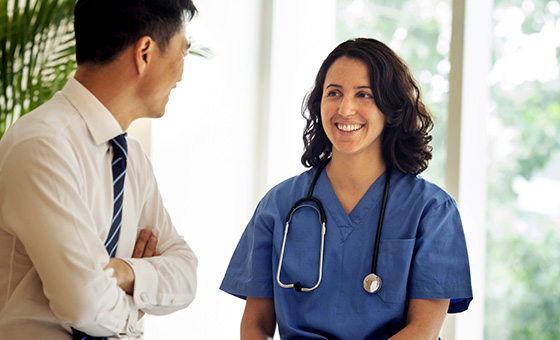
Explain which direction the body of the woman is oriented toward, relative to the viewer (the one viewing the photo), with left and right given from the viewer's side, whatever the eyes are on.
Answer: facing the viewer

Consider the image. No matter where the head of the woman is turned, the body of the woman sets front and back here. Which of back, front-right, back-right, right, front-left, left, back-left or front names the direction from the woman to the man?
front-right

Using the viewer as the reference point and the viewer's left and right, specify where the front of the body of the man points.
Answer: facing the viewer and to the right of the viewer

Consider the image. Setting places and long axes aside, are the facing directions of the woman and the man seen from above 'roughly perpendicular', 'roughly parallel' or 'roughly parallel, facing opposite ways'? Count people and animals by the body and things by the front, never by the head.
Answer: roughly perpendicular

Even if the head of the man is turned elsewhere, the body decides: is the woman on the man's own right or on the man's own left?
on the man's own left

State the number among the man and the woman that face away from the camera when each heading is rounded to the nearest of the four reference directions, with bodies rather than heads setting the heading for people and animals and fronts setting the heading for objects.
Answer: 0

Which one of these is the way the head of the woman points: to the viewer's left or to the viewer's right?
to the viewer's left
